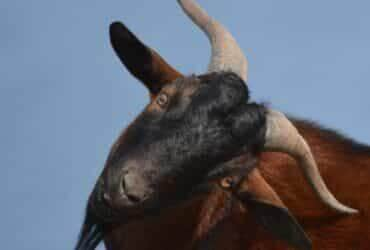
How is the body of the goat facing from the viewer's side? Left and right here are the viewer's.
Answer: facing the viewer and to the left of the viewer
